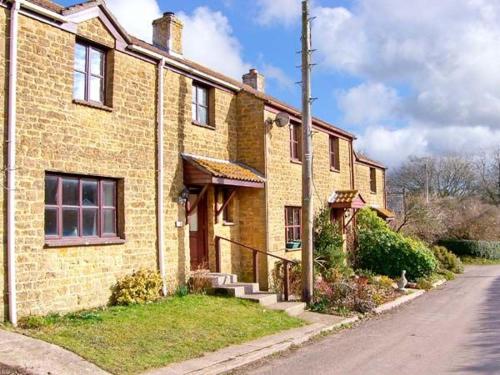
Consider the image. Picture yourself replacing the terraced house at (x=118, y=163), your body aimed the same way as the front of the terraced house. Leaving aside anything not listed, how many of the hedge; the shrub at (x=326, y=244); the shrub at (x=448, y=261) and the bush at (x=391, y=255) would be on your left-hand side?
4

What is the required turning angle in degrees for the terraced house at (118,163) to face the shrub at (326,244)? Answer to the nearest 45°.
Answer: approximately 90° to its left

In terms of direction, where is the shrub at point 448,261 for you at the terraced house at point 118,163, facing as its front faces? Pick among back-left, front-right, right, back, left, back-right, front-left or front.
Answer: left

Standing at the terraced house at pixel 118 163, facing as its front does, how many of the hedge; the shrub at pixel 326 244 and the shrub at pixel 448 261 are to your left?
3

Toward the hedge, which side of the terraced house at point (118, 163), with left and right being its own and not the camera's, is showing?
left

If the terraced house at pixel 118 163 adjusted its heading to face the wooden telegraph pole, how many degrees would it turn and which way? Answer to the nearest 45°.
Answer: approximately 45° to its left

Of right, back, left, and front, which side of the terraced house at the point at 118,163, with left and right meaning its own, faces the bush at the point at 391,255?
left

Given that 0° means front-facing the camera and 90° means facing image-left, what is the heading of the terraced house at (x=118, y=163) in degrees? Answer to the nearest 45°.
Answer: approximately 315°
